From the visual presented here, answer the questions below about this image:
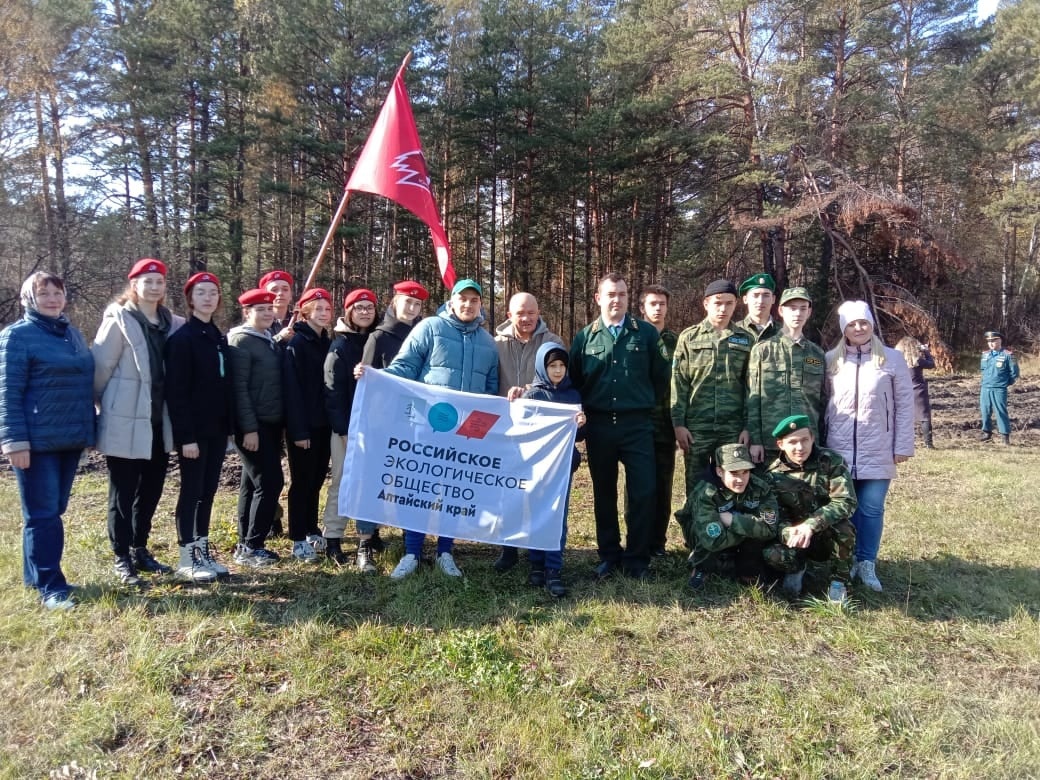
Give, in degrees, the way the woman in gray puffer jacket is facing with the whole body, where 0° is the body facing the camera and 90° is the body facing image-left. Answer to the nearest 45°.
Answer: approximately 315°

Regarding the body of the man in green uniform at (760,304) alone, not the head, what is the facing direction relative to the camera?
toward the camera

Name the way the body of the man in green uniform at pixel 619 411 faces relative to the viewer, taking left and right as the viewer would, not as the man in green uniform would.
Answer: facing the viewer

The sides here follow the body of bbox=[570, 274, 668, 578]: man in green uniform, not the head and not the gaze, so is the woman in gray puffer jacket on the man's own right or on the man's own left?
on the man's own right

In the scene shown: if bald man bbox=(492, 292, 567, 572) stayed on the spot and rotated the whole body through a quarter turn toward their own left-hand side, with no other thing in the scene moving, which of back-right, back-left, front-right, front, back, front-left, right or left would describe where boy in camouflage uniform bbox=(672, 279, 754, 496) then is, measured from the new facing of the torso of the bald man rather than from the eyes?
front
